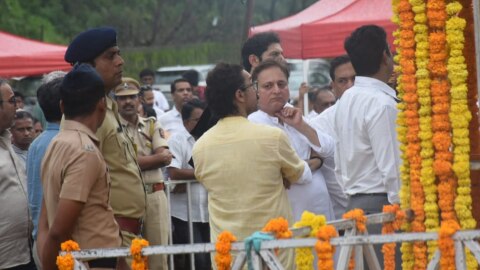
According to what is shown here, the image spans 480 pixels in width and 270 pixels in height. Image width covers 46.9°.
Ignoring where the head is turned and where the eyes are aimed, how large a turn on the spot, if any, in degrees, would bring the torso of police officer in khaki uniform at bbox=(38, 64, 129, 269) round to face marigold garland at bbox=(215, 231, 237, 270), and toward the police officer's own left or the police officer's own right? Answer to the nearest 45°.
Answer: approximately 90° to the police officer's own right

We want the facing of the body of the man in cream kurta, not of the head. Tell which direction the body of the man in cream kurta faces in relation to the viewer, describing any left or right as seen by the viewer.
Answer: facing away from the viewer and to the right of the viewer

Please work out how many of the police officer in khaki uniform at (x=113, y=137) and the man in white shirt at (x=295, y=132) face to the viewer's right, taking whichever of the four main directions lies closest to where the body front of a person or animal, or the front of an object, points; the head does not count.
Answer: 1

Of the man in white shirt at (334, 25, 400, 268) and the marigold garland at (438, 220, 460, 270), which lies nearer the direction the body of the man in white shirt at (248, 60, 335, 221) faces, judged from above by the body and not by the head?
the marigold garland

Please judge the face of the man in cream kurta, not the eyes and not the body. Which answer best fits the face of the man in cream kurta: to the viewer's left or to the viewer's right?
to the viewer's right

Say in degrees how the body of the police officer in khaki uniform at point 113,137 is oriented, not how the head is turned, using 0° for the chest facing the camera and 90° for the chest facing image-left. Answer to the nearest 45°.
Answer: approximately 270°

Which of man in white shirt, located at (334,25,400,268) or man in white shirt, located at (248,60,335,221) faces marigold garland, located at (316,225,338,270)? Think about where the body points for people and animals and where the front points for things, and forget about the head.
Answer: man in white shirt, located at (248,60,335,221)

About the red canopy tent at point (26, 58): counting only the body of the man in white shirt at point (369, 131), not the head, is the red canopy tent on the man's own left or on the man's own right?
on the man's own left

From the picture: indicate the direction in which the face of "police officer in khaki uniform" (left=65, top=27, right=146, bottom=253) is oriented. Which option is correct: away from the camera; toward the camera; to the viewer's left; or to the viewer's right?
to the viewer's right
